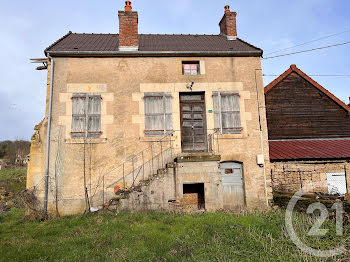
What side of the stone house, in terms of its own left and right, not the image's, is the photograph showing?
front
